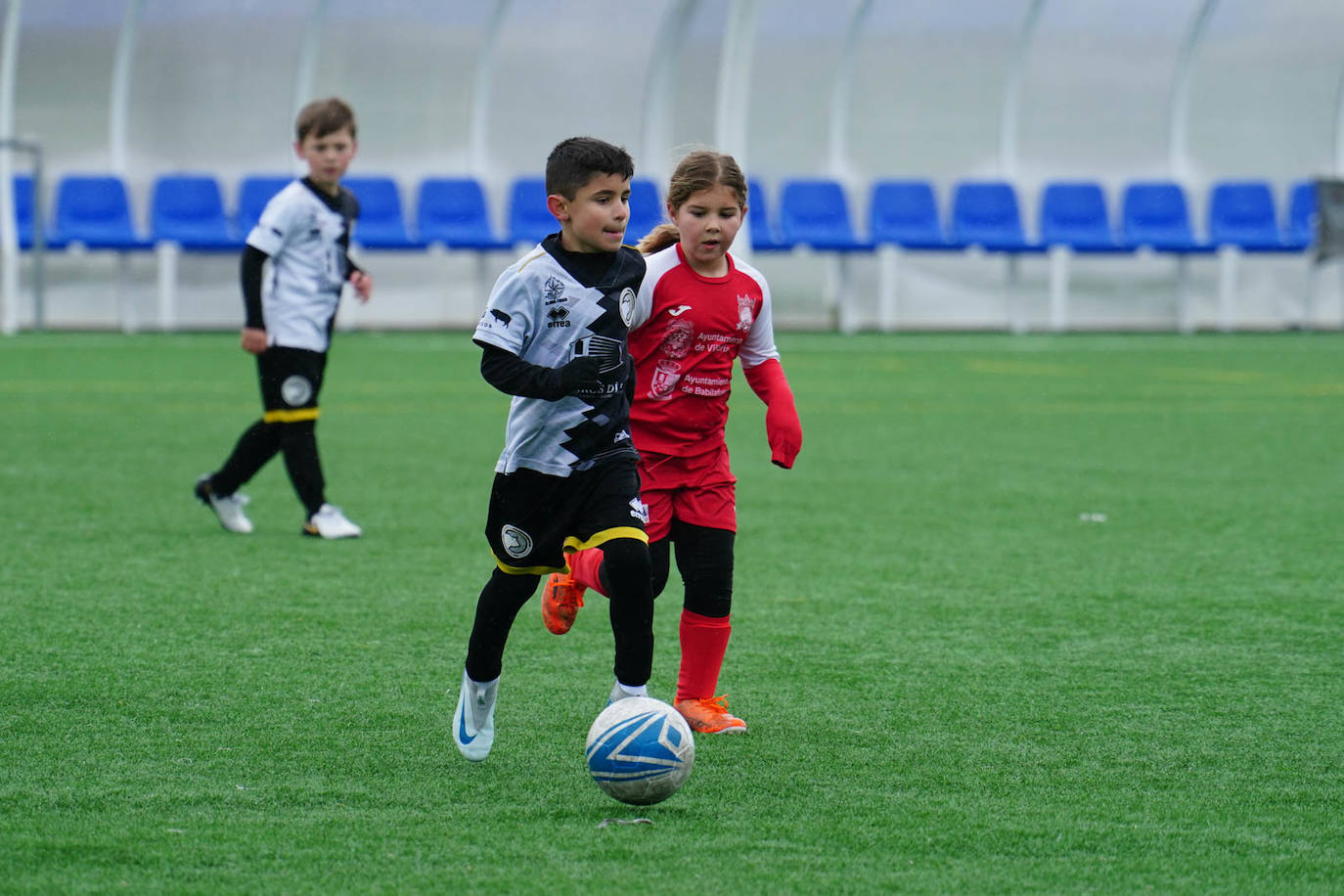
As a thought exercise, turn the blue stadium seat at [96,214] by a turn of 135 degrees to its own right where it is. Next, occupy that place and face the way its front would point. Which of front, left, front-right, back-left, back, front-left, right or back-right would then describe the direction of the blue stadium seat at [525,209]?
back

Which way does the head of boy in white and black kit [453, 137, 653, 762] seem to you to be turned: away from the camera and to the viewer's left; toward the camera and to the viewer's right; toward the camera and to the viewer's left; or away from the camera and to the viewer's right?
toward the camera and to the viewer's right

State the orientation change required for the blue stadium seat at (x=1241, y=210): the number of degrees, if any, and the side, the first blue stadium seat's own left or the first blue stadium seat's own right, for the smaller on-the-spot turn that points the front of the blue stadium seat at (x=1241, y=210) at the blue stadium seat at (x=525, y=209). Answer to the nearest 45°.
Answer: approximately 90° to the first blue stadium seat's own right

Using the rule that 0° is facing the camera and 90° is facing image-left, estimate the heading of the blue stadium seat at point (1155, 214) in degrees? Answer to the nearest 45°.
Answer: approximately 315°

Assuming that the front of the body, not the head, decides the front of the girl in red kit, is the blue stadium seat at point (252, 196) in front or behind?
behind

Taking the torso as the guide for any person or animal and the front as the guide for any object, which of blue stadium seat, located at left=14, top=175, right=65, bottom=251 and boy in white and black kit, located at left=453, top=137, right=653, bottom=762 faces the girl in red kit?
the blue stadium seat

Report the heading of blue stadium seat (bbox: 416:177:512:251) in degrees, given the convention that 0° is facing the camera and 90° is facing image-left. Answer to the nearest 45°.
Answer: approximately 315°

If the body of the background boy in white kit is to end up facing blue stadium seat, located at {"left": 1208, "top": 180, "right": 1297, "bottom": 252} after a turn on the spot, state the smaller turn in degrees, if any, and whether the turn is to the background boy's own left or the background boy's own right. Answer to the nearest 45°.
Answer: approximately 90° to the background boy's own left

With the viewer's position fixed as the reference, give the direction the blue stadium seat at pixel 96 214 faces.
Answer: facing the viewer and to the right of the viewer

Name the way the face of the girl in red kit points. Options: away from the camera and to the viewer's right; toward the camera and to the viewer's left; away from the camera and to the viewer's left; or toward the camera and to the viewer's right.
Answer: toward the camera and to the viewer's left

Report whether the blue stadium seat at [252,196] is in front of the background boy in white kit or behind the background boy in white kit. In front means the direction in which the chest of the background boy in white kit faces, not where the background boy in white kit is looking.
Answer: behind

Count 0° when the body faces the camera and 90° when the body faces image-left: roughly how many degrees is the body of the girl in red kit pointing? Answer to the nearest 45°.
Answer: approximately 315°
